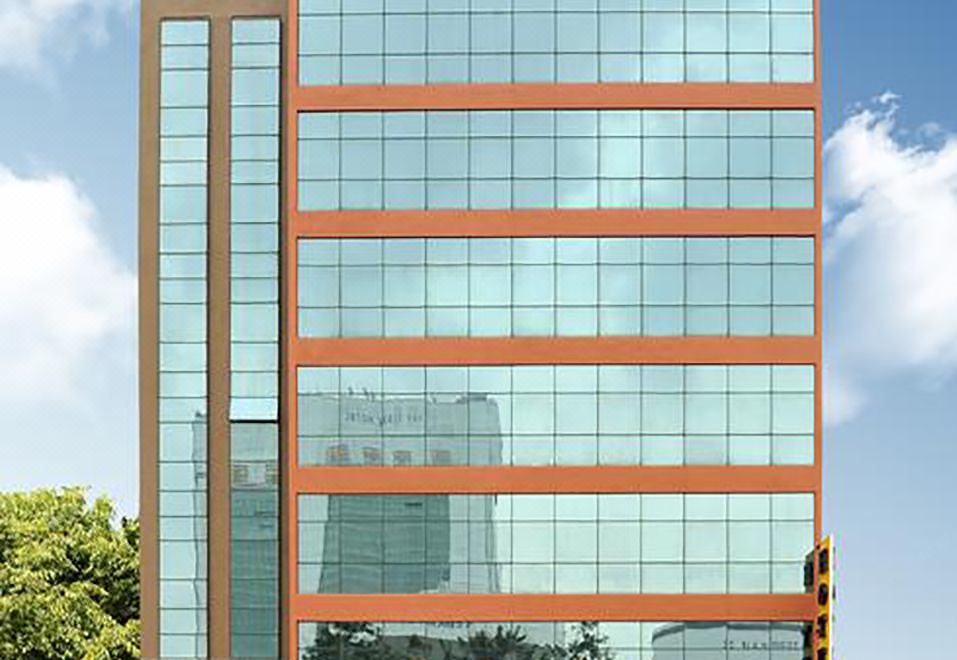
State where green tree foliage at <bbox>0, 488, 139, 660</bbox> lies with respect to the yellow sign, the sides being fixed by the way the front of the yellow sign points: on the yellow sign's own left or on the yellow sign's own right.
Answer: on the yellow sign's own right

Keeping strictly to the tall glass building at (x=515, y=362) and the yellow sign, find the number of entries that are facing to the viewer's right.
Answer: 0

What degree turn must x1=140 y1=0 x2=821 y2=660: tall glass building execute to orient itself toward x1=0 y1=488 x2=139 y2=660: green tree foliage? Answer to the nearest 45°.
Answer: approximately 135° to its right

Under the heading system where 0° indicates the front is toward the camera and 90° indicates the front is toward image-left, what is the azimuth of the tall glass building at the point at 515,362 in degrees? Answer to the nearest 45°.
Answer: approximately 0°
